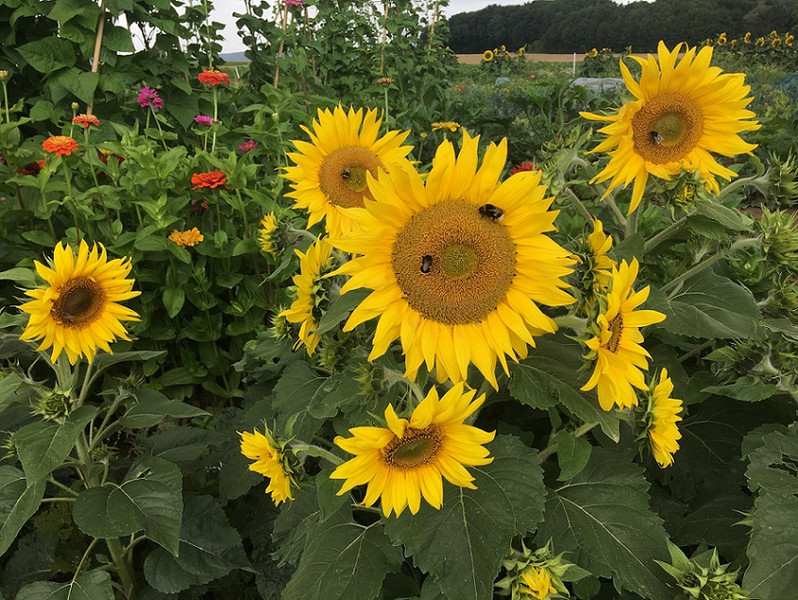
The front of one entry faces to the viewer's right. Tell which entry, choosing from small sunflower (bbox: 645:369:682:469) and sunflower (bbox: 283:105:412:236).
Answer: the small sunflower

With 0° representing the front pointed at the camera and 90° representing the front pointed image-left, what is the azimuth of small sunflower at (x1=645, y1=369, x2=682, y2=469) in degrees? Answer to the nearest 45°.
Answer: approximately 270°

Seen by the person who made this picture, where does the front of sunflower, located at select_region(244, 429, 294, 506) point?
facing to the left of the viewer

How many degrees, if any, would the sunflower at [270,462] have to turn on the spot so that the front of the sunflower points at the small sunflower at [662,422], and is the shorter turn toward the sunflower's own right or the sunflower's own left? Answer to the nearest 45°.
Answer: approximately 180°

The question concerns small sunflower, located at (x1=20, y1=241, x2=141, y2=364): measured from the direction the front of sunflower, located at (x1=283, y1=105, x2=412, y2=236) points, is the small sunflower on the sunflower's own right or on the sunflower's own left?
on the sunflower's own right

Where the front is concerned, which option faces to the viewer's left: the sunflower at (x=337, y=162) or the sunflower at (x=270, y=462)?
the sunflower at (x=270, y=462)

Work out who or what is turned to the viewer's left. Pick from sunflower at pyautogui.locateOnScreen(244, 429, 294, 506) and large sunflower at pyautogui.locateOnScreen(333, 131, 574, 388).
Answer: the sunflower

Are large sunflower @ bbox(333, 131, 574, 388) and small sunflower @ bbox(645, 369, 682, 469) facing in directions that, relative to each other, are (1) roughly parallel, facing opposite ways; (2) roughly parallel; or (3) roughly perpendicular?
roughly perpendicular

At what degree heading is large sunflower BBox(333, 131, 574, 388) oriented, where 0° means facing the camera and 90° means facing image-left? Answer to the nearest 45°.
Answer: approximately 0°
